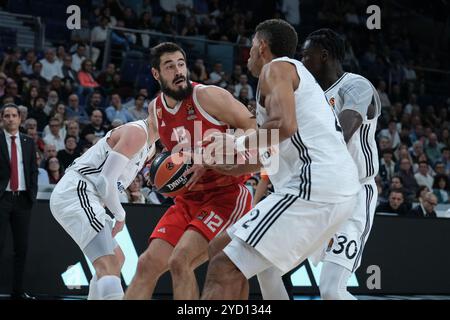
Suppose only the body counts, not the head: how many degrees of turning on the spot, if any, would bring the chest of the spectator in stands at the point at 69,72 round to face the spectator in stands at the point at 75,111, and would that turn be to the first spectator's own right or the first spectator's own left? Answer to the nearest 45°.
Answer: approximately 45° to the first spectator's own right

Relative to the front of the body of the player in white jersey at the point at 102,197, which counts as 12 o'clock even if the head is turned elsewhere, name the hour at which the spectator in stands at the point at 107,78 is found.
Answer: The spectator in stands is roughly at 9 o'clock from the player in white jersey.

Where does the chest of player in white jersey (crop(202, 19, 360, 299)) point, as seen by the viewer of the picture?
to the viewer's left

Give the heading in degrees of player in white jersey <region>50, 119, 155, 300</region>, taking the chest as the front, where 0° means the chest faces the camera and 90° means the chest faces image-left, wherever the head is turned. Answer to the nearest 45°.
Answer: approximately 270°

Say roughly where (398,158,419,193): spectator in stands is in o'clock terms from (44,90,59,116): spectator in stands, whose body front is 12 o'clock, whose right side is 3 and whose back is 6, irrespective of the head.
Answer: (398,158,419,193): spectator in stands is roughly at 9 o'clock from (44,90,59,116): spectator in stands.

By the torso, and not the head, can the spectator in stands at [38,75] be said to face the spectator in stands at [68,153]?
yes
